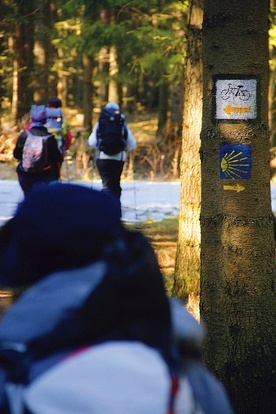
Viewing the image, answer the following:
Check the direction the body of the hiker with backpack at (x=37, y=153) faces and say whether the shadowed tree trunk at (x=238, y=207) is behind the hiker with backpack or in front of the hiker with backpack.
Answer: behind

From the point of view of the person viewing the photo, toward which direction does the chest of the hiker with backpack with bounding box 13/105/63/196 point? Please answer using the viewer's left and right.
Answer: facing away from the viewer

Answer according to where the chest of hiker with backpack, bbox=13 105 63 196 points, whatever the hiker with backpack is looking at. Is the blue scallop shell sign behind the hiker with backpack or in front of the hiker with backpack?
behind

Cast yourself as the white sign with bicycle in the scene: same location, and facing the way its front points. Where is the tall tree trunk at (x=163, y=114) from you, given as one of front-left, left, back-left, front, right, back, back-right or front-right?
back

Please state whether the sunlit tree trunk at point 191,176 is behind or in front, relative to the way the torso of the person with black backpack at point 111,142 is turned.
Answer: behind

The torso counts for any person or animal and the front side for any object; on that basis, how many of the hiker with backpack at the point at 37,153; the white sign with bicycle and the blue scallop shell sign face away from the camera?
1

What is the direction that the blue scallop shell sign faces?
toward the camera

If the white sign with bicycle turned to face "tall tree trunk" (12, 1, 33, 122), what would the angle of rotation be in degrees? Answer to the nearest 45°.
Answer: approximately 180°

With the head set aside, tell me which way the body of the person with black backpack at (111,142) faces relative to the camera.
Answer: away from the camera

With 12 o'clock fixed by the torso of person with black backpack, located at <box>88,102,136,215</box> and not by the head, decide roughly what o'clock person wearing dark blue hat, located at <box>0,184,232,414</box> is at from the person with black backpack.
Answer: The person wearing dark blue hat is roughly at 6 o'clock from the person with black backpack.

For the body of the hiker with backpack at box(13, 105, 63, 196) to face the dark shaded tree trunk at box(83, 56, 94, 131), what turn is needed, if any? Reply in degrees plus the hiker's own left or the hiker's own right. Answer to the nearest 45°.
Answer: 0° — they already face it

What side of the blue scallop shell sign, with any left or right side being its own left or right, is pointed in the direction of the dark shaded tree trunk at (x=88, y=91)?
back

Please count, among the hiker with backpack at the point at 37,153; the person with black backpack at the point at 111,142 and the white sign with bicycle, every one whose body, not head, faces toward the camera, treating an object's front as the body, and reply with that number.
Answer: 1

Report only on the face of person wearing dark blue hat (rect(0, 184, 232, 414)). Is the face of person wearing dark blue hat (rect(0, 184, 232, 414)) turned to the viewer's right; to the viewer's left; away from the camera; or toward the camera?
away from the camera
